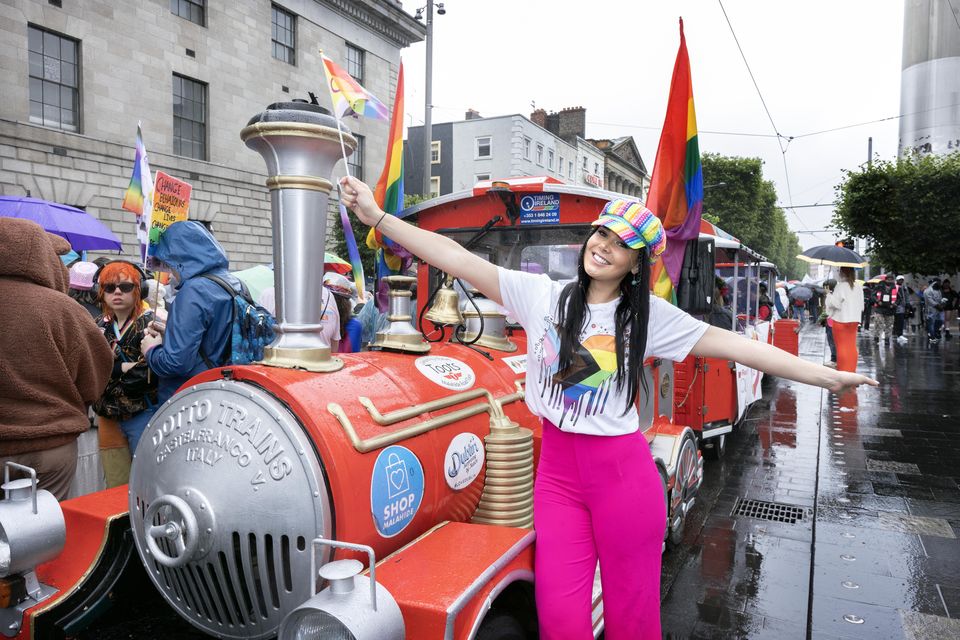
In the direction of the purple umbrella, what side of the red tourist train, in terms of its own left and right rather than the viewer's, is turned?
right

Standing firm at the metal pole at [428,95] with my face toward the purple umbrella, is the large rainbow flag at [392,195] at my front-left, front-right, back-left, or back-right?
front-left

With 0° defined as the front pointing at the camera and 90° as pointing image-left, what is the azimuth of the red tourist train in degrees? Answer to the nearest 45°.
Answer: approximately 45°

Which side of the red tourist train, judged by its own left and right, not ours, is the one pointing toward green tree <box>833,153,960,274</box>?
back

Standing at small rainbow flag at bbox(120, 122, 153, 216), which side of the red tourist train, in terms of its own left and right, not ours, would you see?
right

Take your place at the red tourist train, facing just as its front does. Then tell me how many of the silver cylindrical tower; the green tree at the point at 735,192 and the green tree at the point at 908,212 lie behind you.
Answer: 3

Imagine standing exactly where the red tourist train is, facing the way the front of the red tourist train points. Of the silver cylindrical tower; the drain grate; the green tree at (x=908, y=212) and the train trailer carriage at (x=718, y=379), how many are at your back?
4

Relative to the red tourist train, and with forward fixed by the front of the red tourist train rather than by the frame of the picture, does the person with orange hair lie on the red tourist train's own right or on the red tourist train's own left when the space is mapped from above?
on the red tourist train's own right

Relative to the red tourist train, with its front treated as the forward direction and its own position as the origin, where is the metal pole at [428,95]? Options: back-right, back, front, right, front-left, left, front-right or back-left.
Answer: back-right

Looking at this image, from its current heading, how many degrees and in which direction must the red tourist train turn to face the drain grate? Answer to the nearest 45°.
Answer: approximately 180°

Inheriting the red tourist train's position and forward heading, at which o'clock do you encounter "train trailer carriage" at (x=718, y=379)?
The train trailer carriage is roughly at 6 o'clock from the red tourist train.
